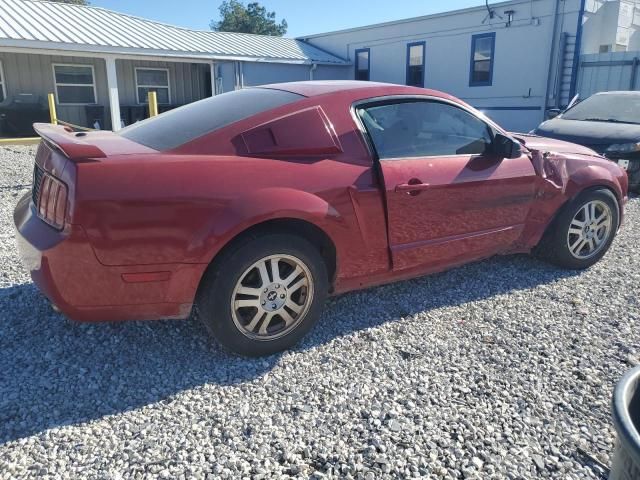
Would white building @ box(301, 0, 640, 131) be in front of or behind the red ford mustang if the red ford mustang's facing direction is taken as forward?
in front

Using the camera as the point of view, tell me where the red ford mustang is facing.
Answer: facing away from the viewer and to the right of the viewer

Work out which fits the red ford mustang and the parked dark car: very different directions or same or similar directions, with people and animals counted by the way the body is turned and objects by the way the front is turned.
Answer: very different directions

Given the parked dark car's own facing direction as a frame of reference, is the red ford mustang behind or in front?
in front

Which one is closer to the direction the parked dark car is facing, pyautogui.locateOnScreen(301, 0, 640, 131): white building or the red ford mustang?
the red ford mustang

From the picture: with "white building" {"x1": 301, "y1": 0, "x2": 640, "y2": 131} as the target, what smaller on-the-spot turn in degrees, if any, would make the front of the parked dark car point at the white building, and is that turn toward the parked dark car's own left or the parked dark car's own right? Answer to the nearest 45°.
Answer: approximately 135° to the parked dark car's own right

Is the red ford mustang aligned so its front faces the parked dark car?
yes

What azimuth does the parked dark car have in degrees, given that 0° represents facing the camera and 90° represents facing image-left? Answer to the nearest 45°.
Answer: approximately 45°

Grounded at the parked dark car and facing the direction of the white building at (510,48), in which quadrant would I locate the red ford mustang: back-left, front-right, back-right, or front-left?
back-left
